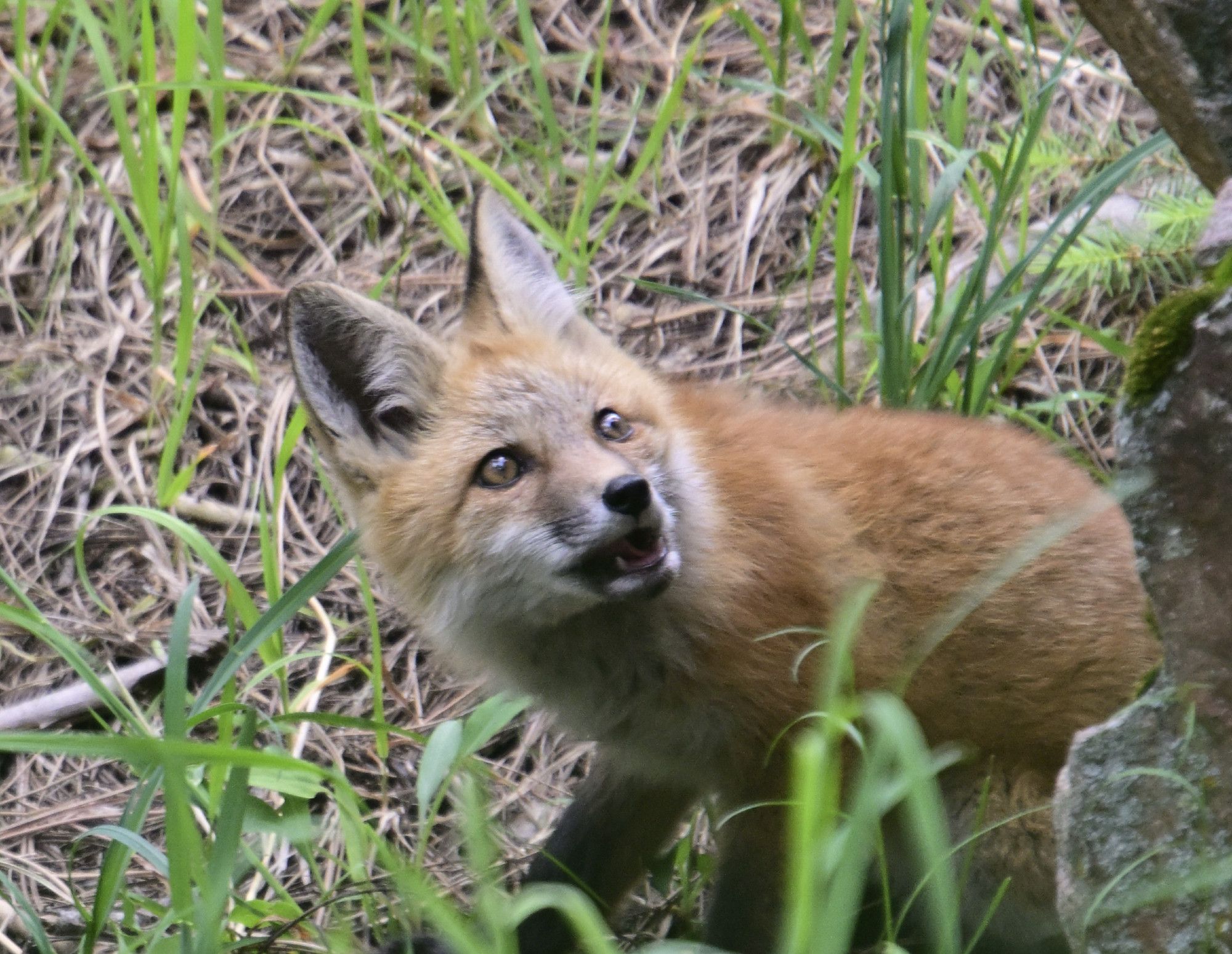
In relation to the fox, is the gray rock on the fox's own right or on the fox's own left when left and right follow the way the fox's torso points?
on the fox's own left

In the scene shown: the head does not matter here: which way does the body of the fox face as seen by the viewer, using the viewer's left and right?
facing the viewer and to the left of the viewer

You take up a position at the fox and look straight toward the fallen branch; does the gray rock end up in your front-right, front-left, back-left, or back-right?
back-right

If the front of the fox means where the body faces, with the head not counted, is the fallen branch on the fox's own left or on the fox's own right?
on the fox's own right
